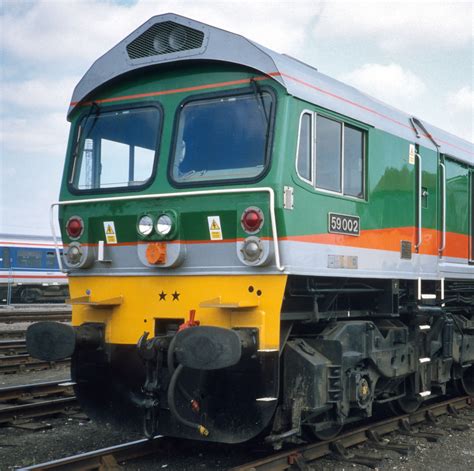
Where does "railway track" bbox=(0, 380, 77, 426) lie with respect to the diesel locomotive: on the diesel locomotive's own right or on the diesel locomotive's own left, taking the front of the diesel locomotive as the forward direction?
on the diesel locomotive's own right

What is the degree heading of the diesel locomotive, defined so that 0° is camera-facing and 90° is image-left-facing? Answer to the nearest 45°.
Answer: approximately 45°

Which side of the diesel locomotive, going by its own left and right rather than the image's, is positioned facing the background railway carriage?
right

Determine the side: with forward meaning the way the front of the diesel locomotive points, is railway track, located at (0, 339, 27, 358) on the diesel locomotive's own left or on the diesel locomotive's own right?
on the diesel locomotive's own right
